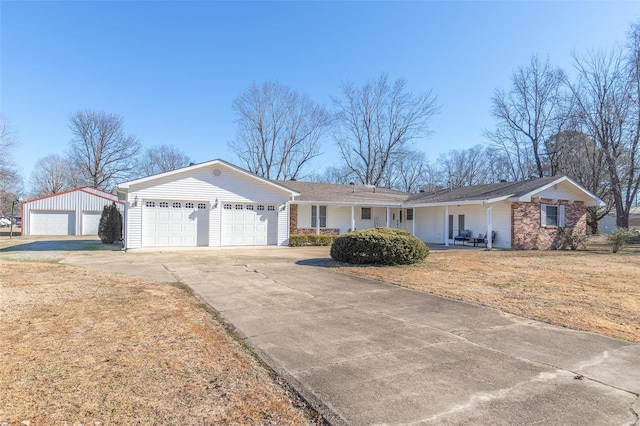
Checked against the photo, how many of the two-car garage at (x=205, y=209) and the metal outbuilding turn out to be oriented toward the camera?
2

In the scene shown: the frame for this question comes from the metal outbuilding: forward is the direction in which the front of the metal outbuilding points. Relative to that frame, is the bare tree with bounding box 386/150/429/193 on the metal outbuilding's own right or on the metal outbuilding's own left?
on the metal outbuilding's own left

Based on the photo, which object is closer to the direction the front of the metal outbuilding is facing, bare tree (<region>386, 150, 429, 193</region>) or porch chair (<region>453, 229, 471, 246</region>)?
the porch chair

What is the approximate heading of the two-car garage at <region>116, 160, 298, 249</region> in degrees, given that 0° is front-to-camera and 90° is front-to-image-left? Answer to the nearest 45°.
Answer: approximately 0°

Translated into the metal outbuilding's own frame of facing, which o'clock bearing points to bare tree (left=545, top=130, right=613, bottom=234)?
The bare tree is roughly at 10 o'clock from the metal outbuilding.

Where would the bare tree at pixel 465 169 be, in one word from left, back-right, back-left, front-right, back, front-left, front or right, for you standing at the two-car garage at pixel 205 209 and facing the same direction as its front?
back-left

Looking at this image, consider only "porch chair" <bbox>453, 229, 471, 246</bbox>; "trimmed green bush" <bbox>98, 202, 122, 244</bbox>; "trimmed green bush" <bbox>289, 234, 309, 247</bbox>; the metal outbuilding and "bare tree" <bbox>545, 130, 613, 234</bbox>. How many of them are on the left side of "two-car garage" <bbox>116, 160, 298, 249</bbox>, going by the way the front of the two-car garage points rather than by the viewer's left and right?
3

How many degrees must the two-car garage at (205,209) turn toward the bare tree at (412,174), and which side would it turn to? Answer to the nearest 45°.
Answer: approximately 135° to its left

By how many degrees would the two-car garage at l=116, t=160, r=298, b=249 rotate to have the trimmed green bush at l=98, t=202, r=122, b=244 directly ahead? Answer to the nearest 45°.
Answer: approximately 135° to its right
